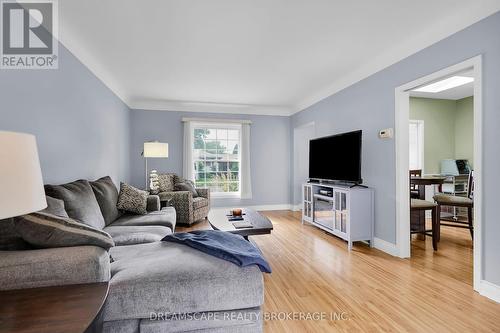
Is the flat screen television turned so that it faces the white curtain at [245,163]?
no

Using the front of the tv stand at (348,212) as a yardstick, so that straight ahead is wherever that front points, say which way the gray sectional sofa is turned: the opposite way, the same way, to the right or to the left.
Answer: the opposite way

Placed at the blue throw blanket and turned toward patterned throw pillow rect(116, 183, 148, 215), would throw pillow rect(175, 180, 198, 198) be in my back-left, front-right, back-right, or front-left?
front-right

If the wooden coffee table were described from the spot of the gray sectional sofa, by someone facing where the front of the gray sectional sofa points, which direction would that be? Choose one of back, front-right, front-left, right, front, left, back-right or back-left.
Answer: front-left

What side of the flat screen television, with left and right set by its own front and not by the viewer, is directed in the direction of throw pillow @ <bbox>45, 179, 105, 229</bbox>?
front

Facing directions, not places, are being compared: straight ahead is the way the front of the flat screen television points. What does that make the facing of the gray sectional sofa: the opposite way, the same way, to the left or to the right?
the opposite way

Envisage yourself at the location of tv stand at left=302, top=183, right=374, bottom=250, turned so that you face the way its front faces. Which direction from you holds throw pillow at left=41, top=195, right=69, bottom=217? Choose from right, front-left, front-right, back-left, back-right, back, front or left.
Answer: front

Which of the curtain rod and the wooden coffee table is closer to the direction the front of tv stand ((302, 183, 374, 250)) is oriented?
the wooden coffee table

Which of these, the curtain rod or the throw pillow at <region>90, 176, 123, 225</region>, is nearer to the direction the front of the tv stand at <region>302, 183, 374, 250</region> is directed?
the throw pillow

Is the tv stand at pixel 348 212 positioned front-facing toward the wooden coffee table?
yes

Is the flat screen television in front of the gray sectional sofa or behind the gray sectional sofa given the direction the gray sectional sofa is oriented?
in front

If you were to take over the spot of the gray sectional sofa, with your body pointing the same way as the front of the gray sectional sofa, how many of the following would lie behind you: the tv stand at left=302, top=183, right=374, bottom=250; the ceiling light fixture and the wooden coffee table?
0

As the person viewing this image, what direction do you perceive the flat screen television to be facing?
facing the viewer and to the left of the viewer

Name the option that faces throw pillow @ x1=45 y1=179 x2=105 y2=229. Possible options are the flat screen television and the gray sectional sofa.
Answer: the flat screen television

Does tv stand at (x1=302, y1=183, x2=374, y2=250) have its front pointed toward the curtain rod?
no

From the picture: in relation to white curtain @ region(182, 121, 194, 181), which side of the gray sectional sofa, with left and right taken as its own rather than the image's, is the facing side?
left

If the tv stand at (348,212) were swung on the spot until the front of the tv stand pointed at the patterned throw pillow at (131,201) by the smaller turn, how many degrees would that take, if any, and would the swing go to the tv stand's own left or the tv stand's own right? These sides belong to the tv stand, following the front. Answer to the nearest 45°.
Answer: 0° — it already faces it

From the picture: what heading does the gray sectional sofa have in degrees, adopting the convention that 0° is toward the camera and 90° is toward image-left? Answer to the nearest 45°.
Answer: approximately 270°
